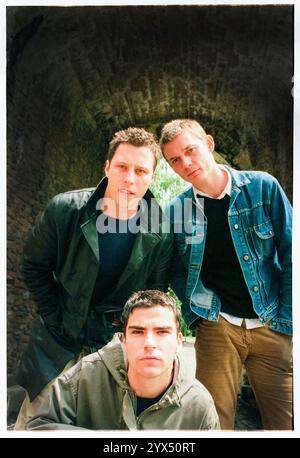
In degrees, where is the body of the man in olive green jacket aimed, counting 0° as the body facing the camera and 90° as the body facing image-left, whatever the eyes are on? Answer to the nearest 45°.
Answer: approximately 0°
